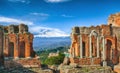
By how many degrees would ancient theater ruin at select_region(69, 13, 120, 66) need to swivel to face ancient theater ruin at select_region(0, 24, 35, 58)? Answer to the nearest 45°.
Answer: approximately 45° to its right

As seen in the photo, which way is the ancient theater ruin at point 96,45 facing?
toward the camera
